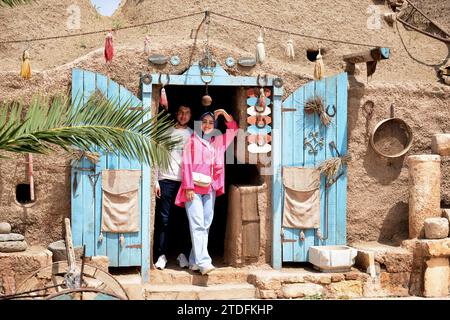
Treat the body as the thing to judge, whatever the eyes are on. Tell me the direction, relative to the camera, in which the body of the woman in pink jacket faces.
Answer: toward the camera

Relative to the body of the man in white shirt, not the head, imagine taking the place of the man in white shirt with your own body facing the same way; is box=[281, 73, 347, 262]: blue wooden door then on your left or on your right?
on your left

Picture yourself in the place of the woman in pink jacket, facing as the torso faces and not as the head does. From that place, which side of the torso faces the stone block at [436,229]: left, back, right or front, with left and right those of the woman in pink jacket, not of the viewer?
left

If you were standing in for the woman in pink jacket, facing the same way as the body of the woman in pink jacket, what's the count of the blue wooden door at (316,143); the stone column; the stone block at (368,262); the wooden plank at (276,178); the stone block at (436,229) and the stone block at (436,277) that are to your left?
6

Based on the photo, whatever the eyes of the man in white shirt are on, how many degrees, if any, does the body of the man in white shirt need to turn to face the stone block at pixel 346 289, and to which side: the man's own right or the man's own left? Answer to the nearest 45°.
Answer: approximately 90° to the man's own left

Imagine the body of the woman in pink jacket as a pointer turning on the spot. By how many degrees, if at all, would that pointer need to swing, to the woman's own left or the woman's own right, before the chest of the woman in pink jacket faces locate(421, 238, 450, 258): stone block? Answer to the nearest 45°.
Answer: approximately 90° to the woman's own left

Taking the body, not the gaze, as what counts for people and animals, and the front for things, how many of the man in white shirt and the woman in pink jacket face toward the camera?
2

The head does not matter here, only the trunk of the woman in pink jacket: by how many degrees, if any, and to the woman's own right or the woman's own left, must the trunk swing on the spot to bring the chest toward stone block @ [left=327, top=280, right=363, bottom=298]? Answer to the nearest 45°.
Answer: approximately 90° to the woman's own left
